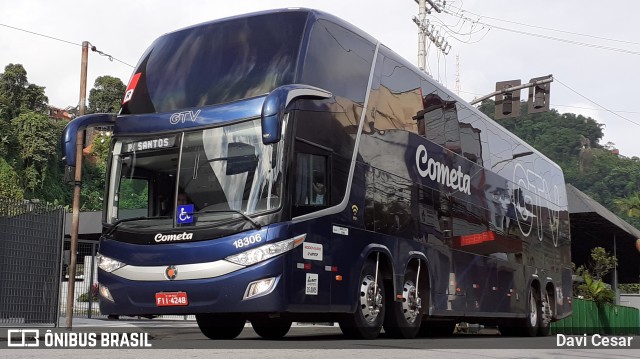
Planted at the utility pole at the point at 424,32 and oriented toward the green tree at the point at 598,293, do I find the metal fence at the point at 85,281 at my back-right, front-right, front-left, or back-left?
back-right

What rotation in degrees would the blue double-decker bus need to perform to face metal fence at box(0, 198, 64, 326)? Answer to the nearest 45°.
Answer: approximately 90° to its right

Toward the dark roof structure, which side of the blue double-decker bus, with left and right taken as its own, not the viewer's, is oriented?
back

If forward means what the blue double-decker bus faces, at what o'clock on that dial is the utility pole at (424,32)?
The utility pole is roughly at 5 o'clock from the blue double-decker bus.

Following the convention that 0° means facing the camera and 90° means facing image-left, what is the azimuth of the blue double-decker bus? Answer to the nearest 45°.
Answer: approximately 45°

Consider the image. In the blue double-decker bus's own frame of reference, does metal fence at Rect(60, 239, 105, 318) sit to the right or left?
on its right
